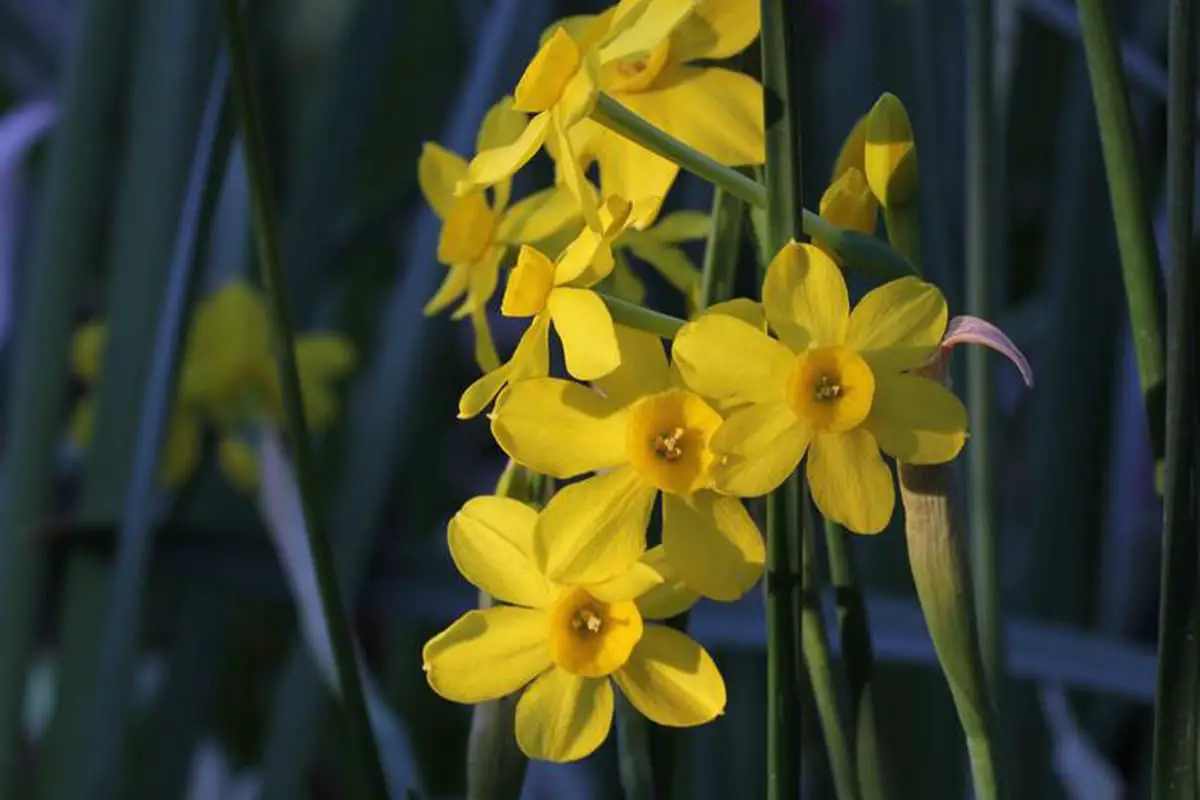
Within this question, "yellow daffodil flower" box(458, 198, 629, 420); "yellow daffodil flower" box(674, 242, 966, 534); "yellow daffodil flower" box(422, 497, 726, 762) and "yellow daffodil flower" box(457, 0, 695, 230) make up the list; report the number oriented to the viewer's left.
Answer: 2

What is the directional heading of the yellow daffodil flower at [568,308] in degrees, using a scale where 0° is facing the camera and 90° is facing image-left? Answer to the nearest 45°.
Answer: approximately 90°

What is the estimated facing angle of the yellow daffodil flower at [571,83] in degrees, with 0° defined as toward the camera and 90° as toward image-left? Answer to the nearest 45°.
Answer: approximately 90°

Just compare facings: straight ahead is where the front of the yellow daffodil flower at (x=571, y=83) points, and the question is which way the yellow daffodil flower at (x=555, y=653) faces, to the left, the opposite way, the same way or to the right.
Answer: to the left
